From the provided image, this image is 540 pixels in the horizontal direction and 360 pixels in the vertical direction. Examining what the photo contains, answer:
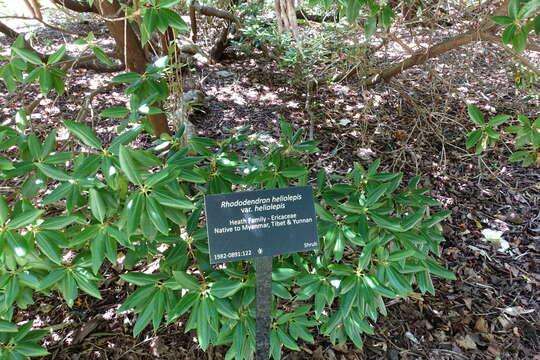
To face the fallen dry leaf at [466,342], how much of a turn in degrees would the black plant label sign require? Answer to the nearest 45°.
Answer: approximately 90° to its left

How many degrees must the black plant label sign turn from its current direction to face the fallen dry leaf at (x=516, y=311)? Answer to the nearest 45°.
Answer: approximately 90° to its left

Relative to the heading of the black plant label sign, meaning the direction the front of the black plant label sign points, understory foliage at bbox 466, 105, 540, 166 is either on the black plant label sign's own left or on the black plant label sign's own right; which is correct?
on the black plant label sign's own left

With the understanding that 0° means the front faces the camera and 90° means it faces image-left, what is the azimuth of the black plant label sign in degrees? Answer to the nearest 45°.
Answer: approximately 0°
